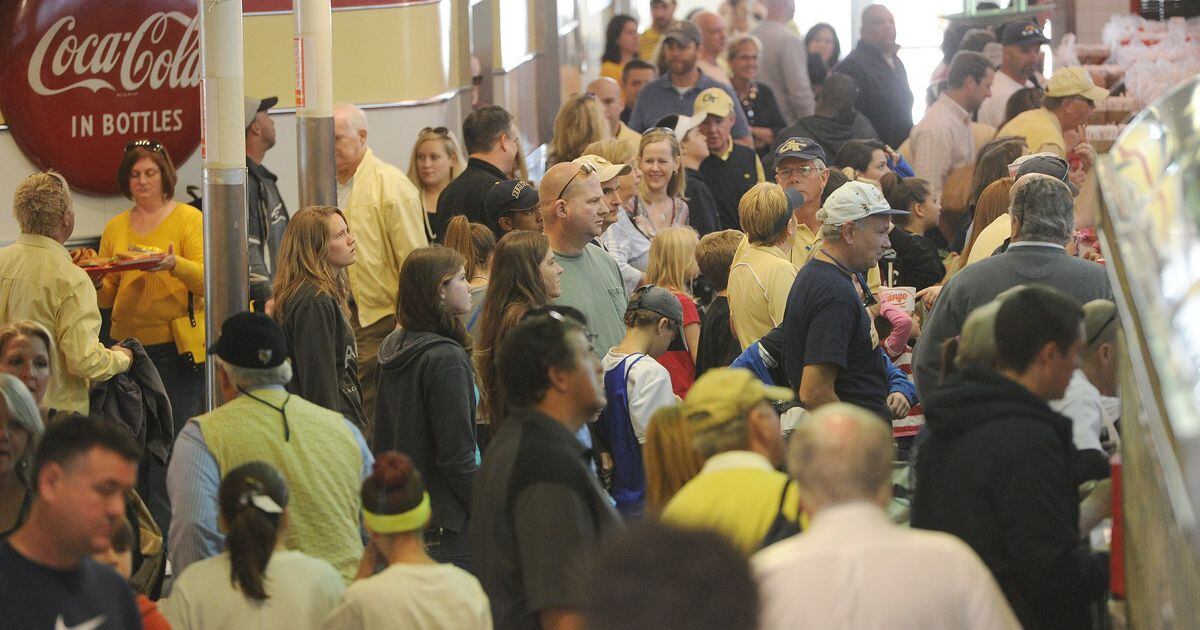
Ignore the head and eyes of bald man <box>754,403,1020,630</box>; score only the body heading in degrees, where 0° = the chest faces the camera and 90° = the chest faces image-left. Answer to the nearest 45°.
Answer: approximately 180°

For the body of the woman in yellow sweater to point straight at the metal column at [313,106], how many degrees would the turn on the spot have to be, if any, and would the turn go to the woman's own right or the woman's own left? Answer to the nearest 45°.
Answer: approximately 90° to the woman's own left

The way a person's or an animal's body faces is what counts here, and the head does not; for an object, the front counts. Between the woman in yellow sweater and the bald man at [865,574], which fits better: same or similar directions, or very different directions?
very different directions

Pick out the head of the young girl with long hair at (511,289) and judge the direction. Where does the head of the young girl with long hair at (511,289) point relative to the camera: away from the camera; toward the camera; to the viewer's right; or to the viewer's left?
to the viewer's right

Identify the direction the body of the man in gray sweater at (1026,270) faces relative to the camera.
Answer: away from the camera

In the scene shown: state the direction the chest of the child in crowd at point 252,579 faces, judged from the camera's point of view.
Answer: away from the camera

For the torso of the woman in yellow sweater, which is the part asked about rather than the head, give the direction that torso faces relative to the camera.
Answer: toward the camera

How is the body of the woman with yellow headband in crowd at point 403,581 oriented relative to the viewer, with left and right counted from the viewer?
facing away from the viewer

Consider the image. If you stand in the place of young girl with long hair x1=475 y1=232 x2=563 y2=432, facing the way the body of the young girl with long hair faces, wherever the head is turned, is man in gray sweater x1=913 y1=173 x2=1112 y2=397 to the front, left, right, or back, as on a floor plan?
front

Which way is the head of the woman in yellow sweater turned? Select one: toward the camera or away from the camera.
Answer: toward the camera

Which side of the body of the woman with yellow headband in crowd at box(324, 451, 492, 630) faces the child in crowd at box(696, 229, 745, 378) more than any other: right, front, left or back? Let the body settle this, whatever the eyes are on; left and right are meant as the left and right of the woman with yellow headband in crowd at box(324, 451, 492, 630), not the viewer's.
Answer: front

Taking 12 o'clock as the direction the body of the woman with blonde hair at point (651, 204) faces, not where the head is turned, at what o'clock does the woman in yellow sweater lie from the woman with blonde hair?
The woman in yellow sweater is roughly at 2 o'clock from the woman with blonde hair.

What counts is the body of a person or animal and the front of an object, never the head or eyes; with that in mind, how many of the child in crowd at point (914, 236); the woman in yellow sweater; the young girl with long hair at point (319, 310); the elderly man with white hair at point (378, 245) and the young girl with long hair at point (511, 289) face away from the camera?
0

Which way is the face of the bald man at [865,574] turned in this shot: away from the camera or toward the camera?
away from the camera
